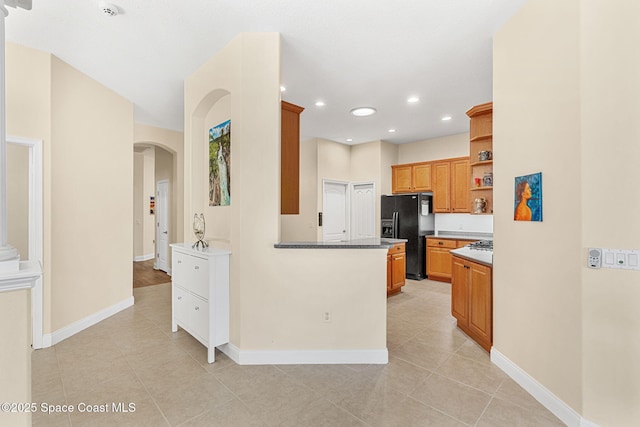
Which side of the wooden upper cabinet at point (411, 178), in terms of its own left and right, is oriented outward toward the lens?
front

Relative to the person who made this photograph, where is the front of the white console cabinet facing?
facing the viewer and to the left of the viewer

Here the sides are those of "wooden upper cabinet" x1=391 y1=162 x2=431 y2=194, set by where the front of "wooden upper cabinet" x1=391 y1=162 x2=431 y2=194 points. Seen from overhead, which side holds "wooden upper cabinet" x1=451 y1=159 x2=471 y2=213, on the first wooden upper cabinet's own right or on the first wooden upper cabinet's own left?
on the first wooden upper cabinet's own left

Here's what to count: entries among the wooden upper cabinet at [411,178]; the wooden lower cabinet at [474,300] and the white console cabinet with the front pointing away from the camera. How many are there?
0

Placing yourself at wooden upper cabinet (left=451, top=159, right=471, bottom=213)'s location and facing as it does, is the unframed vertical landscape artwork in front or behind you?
in front

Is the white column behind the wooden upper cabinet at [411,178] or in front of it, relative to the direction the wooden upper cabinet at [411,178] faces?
in front

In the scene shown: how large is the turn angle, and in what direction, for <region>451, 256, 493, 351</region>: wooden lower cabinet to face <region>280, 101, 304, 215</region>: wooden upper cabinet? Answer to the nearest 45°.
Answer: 0° — it already faces it

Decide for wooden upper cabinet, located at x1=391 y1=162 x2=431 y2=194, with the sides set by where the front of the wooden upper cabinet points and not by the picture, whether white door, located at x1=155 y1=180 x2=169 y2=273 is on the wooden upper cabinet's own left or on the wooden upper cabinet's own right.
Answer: on the wooden upper cabinet's own right

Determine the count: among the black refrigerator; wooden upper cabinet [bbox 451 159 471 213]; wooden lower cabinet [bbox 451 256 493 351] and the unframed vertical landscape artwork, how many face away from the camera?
0

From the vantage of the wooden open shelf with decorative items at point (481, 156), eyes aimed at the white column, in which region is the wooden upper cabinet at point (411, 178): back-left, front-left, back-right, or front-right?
back-right

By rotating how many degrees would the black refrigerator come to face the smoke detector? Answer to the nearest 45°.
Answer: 0° — it already faces it
